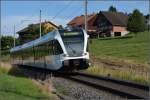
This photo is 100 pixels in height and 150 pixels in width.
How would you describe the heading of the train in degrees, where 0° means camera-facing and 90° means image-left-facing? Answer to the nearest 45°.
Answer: approximately 315°

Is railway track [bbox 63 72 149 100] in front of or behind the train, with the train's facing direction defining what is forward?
in front
